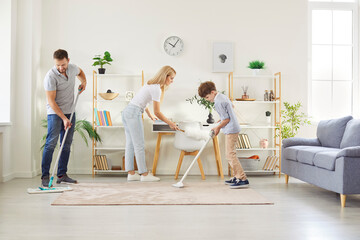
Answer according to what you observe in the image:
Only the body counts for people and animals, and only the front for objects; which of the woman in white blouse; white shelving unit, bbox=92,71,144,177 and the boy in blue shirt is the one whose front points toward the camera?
the white shelving unit

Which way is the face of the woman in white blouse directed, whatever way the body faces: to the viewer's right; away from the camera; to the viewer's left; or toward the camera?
to the viewer's right

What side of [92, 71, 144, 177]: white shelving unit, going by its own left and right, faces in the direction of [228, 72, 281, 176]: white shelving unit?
left

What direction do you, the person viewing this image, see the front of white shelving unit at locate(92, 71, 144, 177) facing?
facing the viewer

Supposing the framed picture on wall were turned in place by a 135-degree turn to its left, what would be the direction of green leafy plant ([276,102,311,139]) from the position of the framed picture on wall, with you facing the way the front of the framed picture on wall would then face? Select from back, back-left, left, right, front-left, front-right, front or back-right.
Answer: front-right

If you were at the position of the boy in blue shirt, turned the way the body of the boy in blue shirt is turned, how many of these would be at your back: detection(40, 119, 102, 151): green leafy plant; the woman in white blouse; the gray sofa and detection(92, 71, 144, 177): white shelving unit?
1

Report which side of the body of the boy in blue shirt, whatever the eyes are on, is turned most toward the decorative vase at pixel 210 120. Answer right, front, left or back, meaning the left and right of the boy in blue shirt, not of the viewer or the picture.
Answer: right

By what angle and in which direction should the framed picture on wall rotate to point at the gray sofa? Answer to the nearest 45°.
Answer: approximately 45° to its left

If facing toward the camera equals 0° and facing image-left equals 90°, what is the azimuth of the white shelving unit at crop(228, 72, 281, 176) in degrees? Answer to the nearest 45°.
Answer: approximately 0°

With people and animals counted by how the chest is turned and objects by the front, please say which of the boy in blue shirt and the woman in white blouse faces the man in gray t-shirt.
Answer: the boy in blue shirt

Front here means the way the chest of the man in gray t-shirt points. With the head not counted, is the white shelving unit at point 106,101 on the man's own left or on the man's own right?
on the man's own left

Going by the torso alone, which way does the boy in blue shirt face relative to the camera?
to the viewer's left

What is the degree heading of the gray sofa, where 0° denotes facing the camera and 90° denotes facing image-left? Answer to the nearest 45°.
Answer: approximately 45°

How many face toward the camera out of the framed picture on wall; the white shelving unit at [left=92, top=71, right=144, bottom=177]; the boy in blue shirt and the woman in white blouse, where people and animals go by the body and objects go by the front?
2
